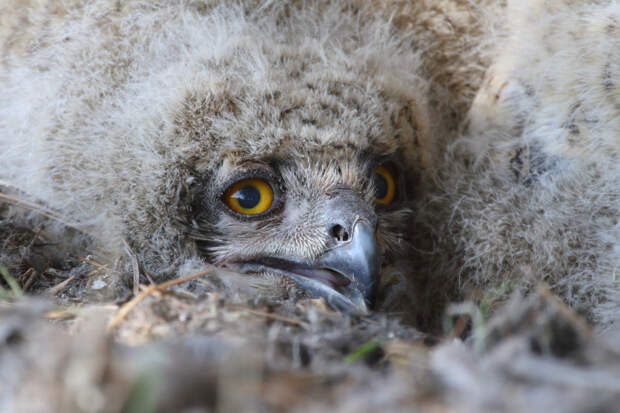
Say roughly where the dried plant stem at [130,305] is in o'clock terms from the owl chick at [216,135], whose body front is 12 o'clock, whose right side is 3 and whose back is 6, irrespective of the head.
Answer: The dried plant stem is roughly at 2 o'clock from the owl chick.

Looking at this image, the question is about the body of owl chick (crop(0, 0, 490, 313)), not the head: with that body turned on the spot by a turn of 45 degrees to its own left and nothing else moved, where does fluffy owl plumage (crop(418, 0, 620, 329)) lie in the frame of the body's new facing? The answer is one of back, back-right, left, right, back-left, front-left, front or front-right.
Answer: front

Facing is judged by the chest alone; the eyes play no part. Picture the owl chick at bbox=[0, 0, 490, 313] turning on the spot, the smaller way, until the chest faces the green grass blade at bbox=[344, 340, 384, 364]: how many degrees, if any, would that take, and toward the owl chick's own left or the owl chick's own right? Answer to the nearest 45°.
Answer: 0° — it already faces it

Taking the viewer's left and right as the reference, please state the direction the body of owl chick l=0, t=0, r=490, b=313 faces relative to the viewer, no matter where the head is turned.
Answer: facing the viewer and to the right of the viewer

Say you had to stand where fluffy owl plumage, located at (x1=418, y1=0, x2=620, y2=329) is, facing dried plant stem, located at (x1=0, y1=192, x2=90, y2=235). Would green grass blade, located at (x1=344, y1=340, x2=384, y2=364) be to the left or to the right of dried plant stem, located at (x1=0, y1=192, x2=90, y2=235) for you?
left
